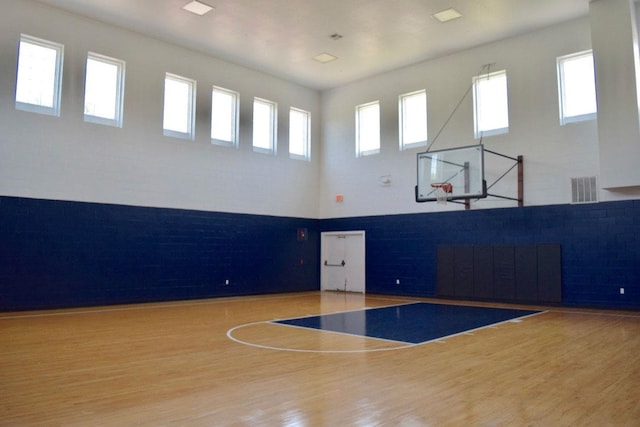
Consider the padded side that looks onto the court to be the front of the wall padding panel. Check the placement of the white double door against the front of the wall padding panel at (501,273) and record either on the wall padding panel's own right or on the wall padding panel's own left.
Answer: on the wall padding panel's own right

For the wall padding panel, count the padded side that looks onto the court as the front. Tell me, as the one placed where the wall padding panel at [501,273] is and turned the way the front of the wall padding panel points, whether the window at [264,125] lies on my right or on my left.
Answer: on my right

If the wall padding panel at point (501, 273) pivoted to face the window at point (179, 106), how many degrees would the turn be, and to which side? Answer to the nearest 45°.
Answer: approximately 90° to its right

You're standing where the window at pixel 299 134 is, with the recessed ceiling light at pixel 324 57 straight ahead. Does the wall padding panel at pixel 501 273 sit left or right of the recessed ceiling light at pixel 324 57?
left

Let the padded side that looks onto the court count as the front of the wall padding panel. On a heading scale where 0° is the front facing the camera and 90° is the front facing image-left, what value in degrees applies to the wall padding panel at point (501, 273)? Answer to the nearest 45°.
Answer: approximately 0°

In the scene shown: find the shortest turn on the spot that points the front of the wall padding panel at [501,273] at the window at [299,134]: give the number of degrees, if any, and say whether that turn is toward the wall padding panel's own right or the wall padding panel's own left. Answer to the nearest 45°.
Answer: approximately 90° to the wall padding panel's own right
